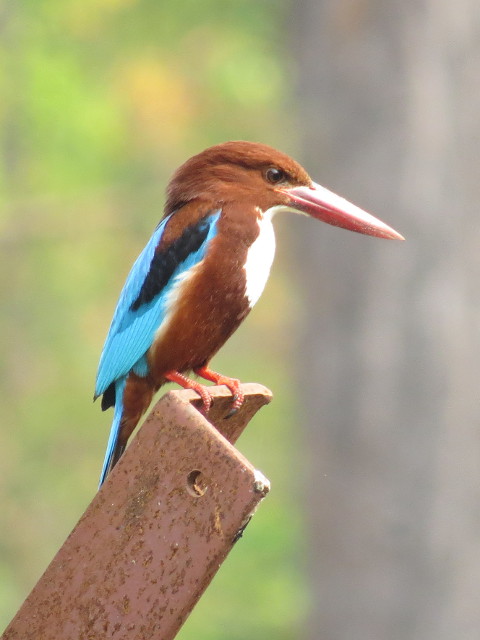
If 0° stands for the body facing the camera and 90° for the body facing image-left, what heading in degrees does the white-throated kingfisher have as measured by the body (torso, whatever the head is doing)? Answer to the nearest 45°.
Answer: approximately 270°
